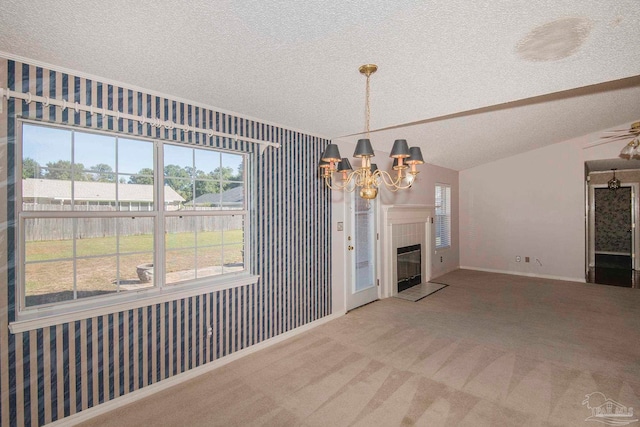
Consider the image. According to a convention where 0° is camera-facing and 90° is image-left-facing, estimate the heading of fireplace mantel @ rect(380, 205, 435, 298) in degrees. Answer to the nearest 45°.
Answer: approximately 315°

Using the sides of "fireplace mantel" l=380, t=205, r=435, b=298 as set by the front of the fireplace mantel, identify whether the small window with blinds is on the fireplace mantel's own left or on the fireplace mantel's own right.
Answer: on the fireplace mantel's own left

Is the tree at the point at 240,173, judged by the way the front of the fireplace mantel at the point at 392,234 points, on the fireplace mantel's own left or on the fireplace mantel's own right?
on the fireplace mantel's own right

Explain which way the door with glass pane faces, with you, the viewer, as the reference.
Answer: facing the viewer and to the right of the viewer

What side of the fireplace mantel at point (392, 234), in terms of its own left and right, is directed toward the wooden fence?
right

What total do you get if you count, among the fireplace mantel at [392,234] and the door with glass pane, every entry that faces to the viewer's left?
0

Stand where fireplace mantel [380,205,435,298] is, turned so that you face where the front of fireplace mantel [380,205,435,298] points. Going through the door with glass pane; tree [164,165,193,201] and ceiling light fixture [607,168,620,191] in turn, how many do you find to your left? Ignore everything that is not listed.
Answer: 1

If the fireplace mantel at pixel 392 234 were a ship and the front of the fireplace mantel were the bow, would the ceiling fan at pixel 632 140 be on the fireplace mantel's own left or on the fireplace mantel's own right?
on the fireplace mantel's own left
